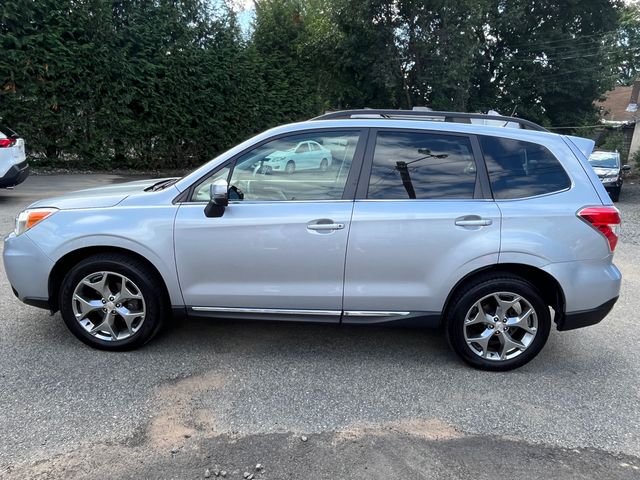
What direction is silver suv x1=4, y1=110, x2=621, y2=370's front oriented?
to the viewer's left

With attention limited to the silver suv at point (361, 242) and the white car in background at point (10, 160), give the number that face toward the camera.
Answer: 0

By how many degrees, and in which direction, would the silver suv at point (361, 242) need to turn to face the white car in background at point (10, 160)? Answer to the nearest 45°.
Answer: approximately 45° to its right

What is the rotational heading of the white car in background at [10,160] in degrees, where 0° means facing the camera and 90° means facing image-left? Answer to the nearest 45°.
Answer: approximately 135°

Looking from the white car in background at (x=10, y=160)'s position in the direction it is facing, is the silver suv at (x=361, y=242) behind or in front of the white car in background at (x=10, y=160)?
behind
